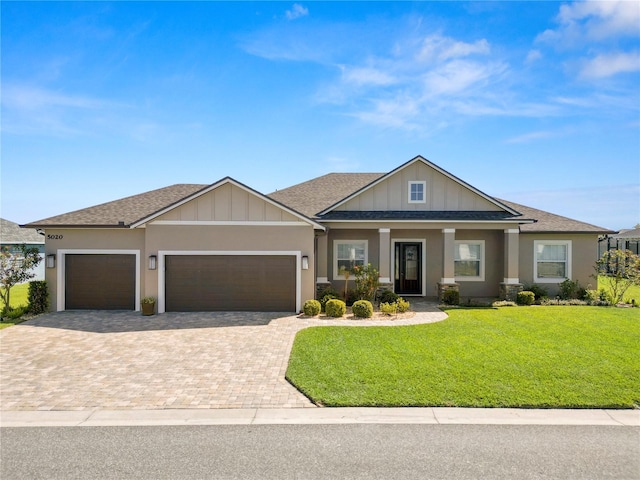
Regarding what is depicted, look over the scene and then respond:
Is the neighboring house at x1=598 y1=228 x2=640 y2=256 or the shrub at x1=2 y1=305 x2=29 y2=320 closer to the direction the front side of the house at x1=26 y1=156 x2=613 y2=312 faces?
the shrub

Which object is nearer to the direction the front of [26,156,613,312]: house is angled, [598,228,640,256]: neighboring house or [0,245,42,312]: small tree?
the small tree

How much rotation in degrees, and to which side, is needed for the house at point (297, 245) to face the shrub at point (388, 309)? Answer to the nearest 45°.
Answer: approximately 45° to its left

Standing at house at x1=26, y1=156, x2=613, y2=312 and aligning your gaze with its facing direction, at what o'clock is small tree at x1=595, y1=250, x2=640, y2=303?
The small tree is roughly at 9 o'clock from the house.

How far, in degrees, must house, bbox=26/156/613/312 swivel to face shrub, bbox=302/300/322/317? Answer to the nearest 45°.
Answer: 0° — it already faces it

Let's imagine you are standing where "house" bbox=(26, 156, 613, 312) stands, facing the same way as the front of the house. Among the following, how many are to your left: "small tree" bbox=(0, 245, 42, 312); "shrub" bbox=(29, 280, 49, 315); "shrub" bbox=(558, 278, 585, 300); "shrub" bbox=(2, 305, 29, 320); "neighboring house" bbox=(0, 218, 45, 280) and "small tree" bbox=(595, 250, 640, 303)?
2

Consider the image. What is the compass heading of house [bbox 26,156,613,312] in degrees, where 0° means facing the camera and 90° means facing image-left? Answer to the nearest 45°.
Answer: approximately 0°

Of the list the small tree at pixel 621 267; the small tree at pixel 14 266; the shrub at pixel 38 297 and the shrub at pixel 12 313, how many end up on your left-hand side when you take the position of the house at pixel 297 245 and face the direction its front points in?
1

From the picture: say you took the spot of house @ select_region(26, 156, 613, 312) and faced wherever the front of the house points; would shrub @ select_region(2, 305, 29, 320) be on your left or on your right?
on your right

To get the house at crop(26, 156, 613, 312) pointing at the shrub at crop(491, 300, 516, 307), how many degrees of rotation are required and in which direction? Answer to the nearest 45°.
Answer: approximately 90° to its left
